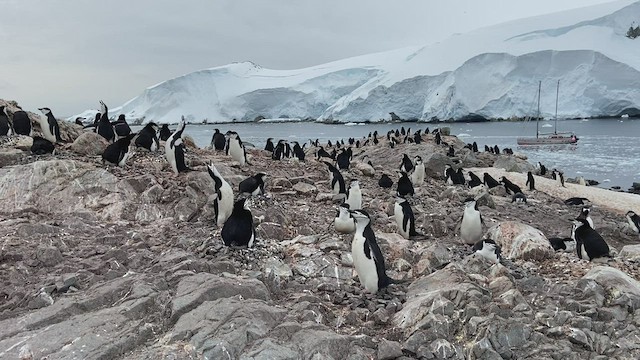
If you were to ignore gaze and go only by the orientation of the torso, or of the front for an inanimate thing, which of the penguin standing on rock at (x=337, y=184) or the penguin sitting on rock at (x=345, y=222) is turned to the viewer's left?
the penguin standing on rock at (x=337, y=184)

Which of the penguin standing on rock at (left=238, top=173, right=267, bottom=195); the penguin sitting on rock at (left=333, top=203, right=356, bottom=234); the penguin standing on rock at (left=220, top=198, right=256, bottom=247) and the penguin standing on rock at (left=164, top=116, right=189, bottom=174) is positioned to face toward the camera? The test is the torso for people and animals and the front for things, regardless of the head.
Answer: the penguin sitting on rock at (left=333, top=203, right=356, bottom=234)

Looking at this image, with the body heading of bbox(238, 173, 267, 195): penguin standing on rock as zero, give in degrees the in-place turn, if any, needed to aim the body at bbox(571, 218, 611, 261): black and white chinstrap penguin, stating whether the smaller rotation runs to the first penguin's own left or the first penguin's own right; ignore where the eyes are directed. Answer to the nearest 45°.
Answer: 0° — it already faces it

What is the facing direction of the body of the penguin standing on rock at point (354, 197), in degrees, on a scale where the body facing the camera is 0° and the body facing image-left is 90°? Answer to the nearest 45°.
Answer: approximately 0°

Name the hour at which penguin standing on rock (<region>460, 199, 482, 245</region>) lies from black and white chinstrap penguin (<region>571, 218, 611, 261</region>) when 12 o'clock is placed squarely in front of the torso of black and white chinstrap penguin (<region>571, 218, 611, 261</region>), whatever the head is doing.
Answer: penguin standing on rock (<region>460, 199, 482, 245</region>) is roughly at 12 o'clock from black and white chinstrap penguin (<region>571, 218, 611, 261</region>).

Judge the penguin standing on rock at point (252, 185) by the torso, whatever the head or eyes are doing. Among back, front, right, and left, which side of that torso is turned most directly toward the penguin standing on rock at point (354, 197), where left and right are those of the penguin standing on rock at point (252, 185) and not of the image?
front

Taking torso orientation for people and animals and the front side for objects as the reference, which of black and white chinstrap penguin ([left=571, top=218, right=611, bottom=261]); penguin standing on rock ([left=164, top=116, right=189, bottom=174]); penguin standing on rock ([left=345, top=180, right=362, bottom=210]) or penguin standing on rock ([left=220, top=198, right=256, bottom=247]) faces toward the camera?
penguin standing on rock ([left=345, top=180, right=362, bottom=210])

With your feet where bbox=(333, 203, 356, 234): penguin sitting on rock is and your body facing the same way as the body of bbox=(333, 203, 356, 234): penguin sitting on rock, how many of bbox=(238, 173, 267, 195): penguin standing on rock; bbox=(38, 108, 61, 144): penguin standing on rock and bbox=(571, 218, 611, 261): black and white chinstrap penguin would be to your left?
1

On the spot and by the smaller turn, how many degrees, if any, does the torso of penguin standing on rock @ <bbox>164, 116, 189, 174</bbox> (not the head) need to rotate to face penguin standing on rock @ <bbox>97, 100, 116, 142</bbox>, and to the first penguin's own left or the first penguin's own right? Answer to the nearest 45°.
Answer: approximately 45° to the first penguin's own right

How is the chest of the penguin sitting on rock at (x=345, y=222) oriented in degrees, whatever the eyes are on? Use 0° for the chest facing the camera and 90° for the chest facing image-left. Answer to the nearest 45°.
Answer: approximately 0°

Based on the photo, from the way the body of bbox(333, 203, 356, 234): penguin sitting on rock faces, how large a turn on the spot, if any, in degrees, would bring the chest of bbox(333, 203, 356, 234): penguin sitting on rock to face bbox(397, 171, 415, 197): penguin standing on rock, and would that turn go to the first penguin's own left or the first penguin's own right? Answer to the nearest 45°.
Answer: approximately 180°

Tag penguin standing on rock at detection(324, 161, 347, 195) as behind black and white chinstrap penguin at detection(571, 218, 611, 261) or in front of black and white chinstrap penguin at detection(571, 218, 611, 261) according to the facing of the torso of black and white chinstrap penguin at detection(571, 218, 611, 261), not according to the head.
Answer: in front

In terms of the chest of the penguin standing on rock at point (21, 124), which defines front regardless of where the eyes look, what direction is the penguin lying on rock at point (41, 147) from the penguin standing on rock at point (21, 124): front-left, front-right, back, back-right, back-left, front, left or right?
back
